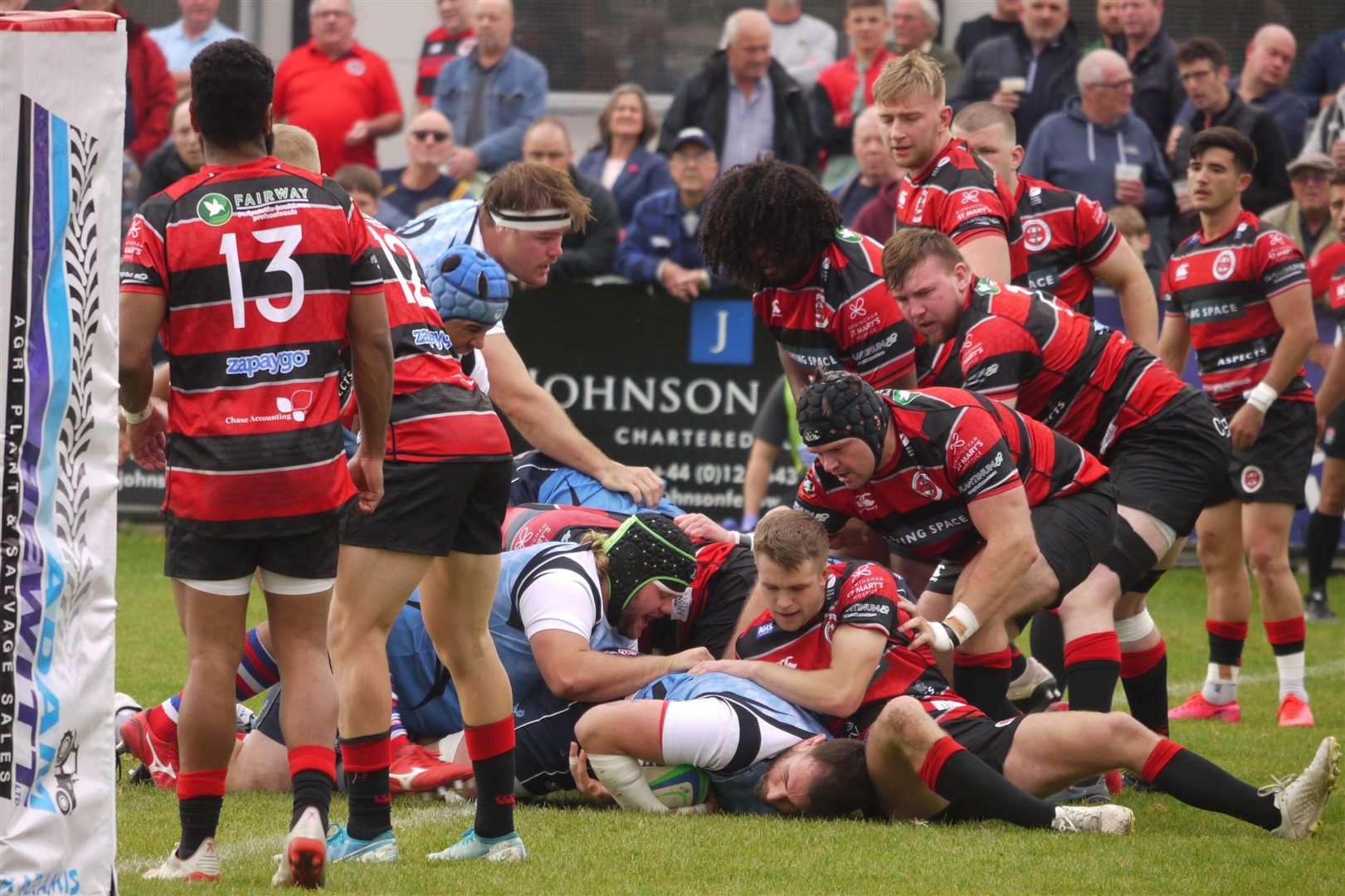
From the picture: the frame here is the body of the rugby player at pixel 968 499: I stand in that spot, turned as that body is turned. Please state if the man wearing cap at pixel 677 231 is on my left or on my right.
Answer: on my right

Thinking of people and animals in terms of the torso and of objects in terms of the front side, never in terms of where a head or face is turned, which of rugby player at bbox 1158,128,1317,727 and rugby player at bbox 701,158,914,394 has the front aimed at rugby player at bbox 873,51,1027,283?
rugby player at bbox 1158,128,1317,727

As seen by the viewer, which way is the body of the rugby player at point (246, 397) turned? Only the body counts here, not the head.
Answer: away from the camera

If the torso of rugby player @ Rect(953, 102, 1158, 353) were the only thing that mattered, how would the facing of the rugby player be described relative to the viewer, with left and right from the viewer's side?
facing the viewer and to the left of the viewer

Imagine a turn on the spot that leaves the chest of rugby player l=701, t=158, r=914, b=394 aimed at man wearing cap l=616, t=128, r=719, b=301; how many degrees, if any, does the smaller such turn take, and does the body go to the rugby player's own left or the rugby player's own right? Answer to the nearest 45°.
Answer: approximately 135° to the rugby player's own right

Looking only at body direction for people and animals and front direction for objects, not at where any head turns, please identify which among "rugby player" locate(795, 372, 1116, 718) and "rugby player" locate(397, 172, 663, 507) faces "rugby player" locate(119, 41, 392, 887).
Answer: "rugby player" locate(795, 372, 1116, 718)

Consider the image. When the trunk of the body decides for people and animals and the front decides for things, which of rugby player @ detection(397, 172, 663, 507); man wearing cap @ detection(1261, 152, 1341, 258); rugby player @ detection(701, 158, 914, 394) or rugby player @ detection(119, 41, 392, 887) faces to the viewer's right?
rugby player @ detection(397, 172, 663, 507)

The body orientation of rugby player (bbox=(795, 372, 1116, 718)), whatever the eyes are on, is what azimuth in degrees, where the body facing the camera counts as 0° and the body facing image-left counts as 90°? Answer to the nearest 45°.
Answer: approximately 45°

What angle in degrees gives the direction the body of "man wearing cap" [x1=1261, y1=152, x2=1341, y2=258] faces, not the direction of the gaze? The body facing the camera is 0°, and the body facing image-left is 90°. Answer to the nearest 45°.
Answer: approximately 0°

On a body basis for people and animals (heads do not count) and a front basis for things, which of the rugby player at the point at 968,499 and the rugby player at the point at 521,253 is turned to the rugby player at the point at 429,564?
the rugby player at the point at 968,499

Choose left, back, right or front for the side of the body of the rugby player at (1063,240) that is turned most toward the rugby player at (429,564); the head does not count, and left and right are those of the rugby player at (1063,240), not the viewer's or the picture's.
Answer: front

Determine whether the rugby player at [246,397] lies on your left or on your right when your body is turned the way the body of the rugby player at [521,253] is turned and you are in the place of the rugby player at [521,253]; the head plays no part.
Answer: on your right
